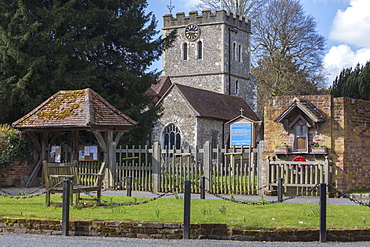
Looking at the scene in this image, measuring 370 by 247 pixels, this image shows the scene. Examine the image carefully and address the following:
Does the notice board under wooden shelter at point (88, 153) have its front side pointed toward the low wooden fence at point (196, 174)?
no

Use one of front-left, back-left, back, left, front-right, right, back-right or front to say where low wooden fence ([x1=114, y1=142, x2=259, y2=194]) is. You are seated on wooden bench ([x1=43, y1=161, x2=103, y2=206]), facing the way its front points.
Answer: left

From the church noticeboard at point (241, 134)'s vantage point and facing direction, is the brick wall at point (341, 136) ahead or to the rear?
ahead

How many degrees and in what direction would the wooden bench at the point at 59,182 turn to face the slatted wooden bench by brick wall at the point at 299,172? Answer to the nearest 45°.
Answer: approximately 45° to its left

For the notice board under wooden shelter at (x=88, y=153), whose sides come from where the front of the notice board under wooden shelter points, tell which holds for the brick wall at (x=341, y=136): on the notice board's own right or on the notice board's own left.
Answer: on the notice board's own left

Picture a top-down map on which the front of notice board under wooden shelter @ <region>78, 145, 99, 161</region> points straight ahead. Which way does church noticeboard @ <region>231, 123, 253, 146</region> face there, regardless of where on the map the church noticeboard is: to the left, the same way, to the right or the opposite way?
the same way

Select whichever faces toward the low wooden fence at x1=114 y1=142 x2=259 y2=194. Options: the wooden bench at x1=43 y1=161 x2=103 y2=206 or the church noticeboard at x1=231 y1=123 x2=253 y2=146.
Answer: the church noticeboard

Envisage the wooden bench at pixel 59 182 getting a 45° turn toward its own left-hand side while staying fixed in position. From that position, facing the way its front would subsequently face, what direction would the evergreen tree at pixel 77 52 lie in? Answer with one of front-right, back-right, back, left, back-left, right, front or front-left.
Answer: left

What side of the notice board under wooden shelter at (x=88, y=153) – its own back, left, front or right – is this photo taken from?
front

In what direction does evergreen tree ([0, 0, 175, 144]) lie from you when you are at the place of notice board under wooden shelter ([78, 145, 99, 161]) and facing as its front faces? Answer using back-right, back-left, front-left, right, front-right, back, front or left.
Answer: back

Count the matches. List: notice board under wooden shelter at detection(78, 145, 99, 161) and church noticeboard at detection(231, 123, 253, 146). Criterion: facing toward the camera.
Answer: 2

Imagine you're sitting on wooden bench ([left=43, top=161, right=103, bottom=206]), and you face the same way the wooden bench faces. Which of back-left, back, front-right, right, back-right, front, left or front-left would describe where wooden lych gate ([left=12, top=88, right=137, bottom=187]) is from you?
back-left

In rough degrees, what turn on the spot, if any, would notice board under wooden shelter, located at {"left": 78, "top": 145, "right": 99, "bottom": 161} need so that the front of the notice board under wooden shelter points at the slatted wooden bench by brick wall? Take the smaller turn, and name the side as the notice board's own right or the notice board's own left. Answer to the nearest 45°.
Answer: approximately 45° to the notice board's own left

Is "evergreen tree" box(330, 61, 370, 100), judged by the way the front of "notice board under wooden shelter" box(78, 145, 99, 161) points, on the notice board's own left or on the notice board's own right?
on the notice board's own left

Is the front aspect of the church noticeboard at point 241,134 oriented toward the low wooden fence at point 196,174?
yes

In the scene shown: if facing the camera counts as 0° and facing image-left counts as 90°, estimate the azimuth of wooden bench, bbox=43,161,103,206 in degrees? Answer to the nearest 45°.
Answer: approximately 315°

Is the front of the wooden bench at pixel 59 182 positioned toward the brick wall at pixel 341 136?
no

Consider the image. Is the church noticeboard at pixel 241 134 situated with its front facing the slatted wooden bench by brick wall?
no
